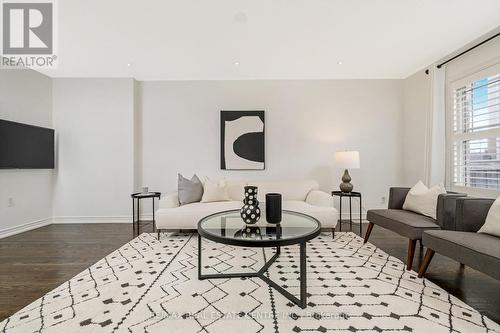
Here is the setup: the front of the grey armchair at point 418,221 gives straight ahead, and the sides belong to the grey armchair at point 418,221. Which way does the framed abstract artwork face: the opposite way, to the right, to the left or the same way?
to the left

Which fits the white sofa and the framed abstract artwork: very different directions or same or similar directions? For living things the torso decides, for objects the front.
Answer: same or similar directions

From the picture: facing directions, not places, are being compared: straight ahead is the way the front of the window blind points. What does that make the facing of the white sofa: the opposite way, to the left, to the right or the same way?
to the left

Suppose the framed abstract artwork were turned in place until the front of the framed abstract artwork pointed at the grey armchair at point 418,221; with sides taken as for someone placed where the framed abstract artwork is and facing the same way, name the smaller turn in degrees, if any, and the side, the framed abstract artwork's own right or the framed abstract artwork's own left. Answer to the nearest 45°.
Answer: approximately 45° to the framed abstract artwork's own left

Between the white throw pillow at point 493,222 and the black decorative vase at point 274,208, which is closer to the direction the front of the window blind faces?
the black decorative vase

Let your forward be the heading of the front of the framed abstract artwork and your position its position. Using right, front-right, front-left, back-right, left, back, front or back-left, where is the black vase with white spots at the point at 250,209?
front

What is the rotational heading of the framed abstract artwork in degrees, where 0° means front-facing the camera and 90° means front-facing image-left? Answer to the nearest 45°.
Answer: approximately 0°

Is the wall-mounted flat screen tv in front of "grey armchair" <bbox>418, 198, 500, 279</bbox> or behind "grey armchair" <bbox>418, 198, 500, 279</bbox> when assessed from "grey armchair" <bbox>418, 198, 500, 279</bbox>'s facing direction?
in front

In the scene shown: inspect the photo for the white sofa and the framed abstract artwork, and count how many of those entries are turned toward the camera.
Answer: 2

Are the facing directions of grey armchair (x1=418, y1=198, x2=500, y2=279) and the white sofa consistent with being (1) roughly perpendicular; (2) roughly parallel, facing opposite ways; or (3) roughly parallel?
roughly perpendicular

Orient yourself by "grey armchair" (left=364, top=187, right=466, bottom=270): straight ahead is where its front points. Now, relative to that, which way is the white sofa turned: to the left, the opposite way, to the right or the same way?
to the left

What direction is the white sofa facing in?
toward the camera

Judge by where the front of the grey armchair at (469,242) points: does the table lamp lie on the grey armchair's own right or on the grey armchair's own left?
on the grey armchair's own right

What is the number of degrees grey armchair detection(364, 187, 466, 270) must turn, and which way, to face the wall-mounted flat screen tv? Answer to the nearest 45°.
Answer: approximately 45° to its right

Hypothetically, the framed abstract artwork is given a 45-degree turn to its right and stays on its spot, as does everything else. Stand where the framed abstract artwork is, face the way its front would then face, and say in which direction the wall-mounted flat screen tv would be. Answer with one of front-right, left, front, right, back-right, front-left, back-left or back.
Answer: front-right
